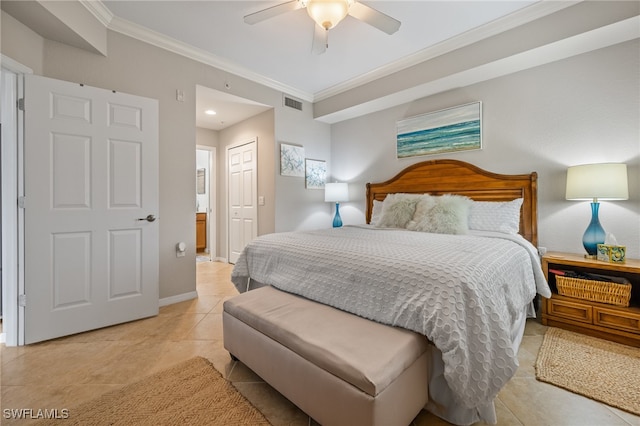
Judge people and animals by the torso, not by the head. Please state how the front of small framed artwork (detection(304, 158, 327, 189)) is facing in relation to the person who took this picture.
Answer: facing the viewer and to the right of the viewer

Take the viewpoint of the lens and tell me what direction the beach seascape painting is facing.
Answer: facing the viewer and to the left of the viewer

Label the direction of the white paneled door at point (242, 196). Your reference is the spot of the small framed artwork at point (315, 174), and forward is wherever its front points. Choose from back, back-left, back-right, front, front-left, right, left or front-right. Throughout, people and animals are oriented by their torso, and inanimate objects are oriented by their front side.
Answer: back-right

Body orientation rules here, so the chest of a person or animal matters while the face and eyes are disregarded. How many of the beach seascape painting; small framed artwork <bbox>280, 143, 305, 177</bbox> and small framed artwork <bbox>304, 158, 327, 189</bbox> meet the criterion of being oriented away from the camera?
0

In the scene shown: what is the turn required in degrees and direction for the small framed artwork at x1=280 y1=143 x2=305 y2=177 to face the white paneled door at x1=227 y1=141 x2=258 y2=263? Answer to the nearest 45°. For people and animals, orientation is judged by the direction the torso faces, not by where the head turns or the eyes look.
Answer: approximately 180°

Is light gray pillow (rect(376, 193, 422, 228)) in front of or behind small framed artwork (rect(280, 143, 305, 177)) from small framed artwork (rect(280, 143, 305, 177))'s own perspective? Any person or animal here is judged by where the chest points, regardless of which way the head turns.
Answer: in front

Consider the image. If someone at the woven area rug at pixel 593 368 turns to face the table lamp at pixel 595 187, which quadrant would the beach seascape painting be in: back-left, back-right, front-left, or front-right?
front-left

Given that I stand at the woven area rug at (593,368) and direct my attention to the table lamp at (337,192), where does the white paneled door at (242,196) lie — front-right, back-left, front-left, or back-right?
front-left
